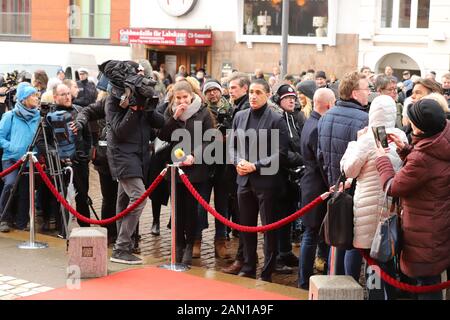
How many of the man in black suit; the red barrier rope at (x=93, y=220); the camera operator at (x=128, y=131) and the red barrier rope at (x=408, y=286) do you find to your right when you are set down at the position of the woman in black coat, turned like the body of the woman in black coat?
2

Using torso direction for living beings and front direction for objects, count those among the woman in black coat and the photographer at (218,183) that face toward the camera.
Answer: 2

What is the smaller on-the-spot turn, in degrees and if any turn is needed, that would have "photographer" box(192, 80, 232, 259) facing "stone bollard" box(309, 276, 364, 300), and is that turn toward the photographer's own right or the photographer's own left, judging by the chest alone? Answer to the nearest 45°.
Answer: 0° — they already face it

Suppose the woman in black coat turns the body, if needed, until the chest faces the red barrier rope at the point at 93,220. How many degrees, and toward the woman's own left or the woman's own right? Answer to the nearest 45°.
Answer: approximately 90° to the woman's own right

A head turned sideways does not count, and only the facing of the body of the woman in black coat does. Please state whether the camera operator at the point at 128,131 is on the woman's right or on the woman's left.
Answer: on the woman's right

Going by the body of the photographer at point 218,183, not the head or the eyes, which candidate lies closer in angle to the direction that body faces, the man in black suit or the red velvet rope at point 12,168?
the man in black suit

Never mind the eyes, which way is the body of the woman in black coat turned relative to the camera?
toward the camera

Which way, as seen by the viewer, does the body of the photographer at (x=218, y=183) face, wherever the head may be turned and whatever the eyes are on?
toward the camera

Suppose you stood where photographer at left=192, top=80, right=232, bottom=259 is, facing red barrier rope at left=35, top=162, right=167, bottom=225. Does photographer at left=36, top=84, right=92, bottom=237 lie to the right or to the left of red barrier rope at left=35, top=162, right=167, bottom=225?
right

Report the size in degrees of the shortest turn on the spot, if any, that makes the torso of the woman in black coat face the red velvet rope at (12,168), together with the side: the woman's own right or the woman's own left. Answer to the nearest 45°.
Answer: approximately 135° to the woman's own right

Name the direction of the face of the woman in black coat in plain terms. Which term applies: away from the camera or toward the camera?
toward the camera

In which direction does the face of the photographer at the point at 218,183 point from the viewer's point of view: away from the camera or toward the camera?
toward the camera

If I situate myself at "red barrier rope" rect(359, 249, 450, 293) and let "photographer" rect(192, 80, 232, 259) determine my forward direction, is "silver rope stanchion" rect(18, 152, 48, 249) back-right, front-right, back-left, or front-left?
front-left

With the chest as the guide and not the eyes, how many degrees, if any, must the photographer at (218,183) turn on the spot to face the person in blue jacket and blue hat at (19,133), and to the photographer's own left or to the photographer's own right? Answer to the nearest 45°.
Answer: approximately 90° to the photographer's own right

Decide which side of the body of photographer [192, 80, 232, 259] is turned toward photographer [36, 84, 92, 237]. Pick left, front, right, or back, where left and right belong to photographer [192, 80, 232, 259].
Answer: right
